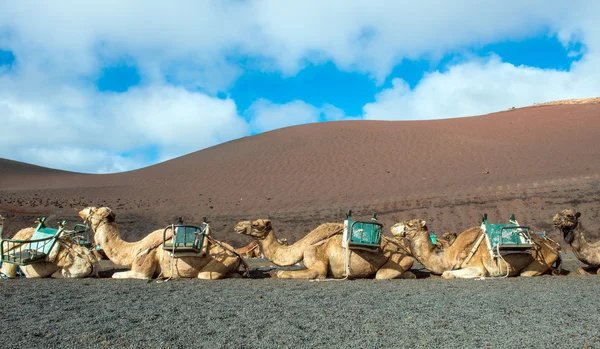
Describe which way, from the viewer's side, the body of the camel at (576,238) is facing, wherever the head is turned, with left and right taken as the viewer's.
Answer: facing to the left of the viewer

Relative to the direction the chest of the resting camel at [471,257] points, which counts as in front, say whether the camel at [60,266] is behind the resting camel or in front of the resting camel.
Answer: in front

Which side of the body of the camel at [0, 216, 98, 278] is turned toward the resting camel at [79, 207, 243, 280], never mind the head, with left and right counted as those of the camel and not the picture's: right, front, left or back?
back

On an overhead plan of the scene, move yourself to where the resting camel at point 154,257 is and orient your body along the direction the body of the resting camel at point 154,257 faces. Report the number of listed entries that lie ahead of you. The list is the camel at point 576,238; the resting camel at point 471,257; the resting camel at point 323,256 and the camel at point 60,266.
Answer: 1

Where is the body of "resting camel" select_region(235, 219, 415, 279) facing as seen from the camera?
to the viewer's left

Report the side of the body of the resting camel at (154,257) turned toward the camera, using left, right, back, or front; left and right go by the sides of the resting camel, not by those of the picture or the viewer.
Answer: left

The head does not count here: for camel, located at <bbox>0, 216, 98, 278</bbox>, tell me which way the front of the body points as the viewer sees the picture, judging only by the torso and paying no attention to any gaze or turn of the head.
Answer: to the viewer's left

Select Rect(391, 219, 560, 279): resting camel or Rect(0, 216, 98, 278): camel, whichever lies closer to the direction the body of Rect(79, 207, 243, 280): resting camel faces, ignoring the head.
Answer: the camel

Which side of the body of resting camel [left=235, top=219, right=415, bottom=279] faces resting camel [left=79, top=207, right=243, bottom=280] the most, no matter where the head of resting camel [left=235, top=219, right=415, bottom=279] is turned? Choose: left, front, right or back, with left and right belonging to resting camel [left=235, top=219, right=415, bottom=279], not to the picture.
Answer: front

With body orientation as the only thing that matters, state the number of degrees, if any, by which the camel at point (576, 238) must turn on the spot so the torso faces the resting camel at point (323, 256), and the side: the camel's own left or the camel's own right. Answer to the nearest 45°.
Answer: approximately 45° to the camel's own left

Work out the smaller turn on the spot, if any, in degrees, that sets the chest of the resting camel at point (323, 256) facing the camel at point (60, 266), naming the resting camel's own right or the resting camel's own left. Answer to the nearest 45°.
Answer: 0° — it already faces it

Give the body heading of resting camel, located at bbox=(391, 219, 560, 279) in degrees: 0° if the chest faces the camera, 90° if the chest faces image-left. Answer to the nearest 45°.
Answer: approximately 90°

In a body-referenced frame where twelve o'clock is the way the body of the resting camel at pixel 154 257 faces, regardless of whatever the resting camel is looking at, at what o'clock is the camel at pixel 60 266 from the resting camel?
The camel is roughly at 12 o'clock from the resting camel.

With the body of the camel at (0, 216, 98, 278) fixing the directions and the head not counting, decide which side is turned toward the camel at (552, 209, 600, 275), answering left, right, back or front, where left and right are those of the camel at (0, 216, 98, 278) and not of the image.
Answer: back

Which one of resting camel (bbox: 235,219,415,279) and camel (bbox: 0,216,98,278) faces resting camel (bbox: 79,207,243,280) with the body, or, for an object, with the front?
resting camel (bbox: 235,219,415,279)
